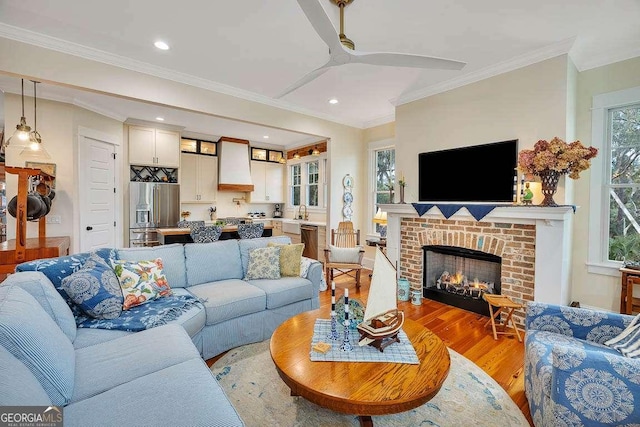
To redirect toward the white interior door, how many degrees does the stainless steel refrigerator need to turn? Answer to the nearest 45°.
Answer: approximately 45° to its right

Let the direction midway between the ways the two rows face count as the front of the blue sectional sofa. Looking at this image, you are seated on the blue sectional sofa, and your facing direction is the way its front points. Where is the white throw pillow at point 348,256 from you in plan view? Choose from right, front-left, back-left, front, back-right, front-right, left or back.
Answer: left

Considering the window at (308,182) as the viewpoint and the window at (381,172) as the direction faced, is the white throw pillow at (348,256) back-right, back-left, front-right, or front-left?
front-right

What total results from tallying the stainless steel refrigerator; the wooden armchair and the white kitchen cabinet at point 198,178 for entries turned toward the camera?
3

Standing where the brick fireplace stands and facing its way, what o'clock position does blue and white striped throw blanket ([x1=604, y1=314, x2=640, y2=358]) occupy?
The blue and white striped throw blanket is roughly at 10 o'clock from the brick fireplace.

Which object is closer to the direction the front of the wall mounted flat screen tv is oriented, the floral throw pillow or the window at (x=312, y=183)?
the floral throw pillow

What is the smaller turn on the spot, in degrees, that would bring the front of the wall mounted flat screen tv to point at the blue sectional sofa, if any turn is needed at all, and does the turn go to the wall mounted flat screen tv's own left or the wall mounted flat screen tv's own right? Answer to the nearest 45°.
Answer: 0° — it already faces it

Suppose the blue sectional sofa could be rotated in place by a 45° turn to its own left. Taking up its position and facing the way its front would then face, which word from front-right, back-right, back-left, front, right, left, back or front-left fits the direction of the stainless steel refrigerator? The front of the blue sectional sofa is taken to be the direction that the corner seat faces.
left

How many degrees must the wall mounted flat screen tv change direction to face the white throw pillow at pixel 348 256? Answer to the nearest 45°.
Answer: approximately 45° to its right

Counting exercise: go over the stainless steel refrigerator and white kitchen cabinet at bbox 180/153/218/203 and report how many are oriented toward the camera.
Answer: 2

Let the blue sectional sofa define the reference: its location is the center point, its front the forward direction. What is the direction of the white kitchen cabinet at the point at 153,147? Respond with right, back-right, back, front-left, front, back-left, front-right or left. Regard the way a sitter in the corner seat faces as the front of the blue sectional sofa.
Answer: back-left

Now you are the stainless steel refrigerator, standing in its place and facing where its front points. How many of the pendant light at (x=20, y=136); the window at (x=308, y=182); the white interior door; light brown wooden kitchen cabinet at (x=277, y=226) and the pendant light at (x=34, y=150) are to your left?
2

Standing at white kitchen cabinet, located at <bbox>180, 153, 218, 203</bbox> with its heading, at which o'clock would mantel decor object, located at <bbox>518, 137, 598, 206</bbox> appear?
The mantel decor object is roughly at 11 o'clock from the white kitchen cabinet.

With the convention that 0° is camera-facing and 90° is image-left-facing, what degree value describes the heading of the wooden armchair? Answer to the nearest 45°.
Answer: approximately 0°

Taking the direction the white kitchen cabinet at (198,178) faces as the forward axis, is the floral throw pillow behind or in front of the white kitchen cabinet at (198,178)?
in front

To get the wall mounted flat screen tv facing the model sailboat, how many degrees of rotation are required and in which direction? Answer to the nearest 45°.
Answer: approximately 45° to its left

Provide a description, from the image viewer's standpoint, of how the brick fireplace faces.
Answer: facing the viewer and to the left of the viewer

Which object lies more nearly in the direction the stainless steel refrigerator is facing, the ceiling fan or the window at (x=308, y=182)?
the ceiling fan

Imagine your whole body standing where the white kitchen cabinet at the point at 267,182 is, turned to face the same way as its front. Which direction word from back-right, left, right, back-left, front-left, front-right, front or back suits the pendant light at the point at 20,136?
right

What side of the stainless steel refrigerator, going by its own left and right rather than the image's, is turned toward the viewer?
front

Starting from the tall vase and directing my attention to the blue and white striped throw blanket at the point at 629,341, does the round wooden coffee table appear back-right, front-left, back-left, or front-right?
front-right

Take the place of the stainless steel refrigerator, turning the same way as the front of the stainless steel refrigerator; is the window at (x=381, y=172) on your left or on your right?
on your left
